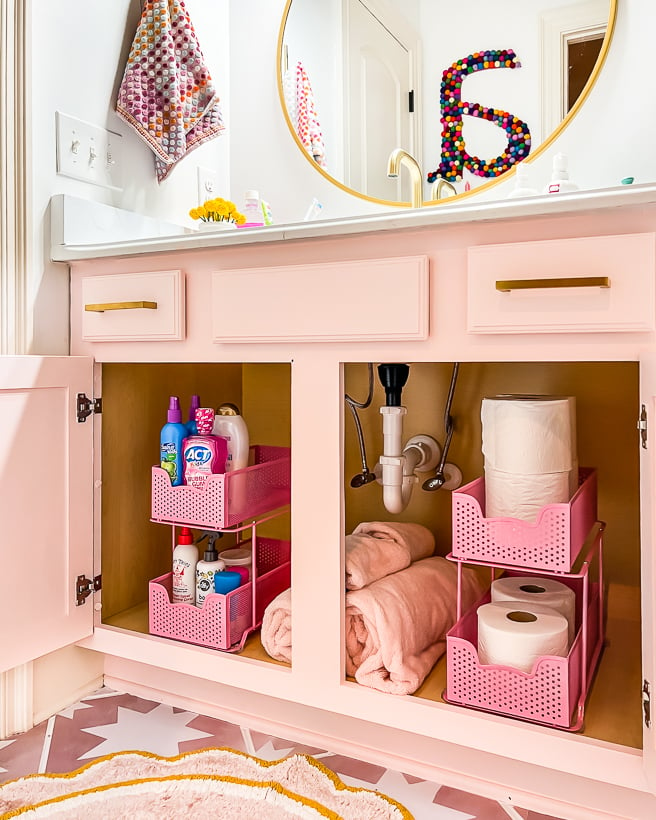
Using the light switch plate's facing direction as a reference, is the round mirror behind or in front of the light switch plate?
in front

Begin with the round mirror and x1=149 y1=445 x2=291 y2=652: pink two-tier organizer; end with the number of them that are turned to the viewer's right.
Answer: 0

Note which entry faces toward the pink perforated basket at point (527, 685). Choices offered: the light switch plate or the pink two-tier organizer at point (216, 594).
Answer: the light switch plate

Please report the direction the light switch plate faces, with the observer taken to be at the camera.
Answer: facing the viewer and to the right of the viewer

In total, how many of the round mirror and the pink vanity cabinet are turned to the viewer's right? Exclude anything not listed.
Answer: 0
